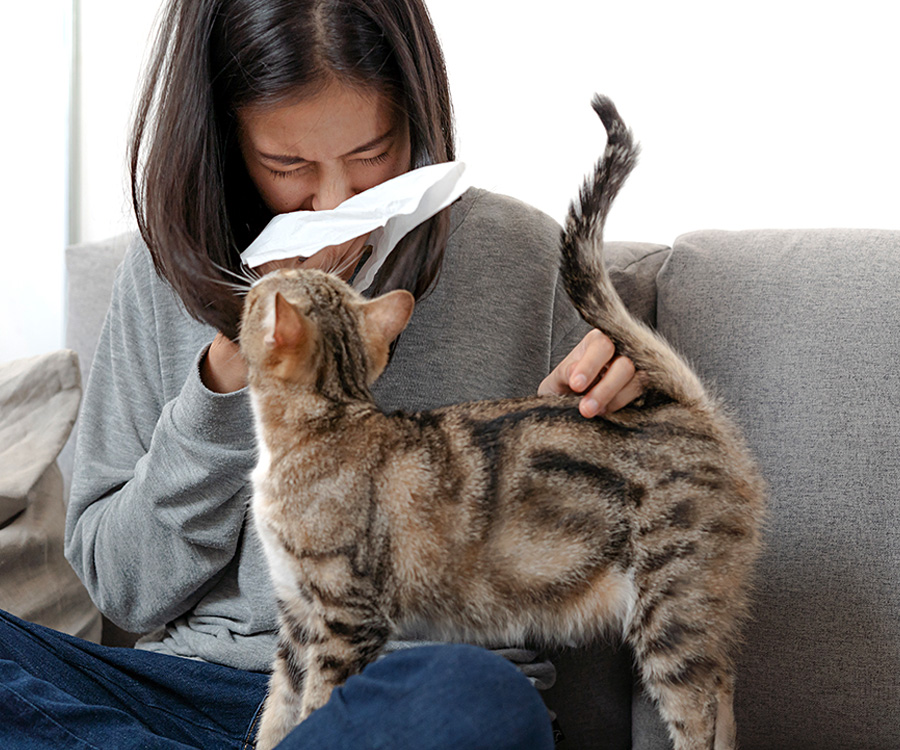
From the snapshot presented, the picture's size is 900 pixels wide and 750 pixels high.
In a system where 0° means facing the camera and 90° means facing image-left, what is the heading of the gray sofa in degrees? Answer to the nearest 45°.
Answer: approximately 0°

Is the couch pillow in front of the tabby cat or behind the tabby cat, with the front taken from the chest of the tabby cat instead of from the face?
in front

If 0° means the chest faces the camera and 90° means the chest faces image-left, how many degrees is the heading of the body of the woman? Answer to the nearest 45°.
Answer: approximately 0°

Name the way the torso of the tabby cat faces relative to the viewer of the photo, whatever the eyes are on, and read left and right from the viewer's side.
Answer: facing to the left of the viewer
